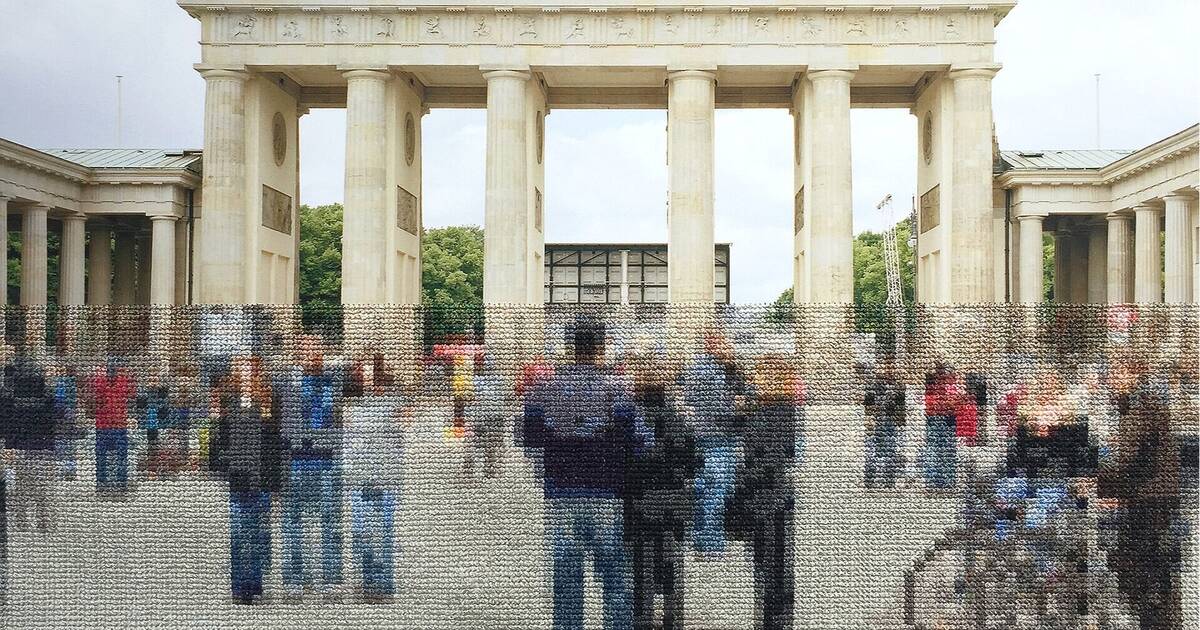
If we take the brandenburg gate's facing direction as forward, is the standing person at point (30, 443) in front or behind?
in front

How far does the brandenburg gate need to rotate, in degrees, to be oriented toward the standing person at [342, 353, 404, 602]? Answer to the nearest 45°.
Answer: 0° — it already faces them

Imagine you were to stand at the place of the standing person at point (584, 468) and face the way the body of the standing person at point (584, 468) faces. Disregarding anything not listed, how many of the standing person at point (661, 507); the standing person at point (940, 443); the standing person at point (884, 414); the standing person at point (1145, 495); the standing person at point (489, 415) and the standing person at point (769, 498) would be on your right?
5

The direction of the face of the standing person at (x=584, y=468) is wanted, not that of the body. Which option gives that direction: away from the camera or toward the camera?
away from the camera

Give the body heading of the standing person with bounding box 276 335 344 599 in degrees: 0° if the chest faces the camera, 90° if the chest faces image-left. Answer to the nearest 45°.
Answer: approximately 0°

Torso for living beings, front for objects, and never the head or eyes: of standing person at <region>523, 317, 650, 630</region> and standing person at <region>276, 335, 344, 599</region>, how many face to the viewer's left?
0

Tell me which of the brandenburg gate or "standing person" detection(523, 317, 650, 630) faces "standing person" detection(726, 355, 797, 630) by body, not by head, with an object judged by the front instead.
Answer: the brandenburg gate

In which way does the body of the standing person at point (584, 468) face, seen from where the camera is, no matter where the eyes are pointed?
away from the camera

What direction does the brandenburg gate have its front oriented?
toward the camera

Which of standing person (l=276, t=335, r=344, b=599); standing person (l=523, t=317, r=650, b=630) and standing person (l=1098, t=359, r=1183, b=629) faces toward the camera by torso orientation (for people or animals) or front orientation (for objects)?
standing person (l=276, t=335, r=344, b=599)
